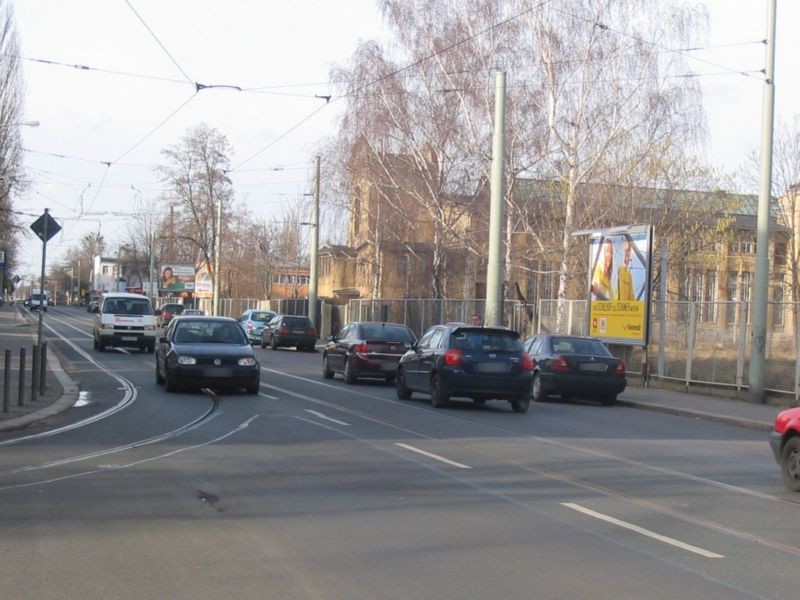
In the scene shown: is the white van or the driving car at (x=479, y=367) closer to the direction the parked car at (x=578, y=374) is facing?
the white van

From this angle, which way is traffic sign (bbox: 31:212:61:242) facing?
away from the camera

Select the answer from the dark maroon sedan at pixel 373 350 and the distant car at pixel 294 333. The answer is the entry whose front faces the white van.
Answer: the dark maroon sedan

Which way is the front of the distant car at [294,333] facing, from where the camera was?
facing away from the viewer and to the left of the viewer

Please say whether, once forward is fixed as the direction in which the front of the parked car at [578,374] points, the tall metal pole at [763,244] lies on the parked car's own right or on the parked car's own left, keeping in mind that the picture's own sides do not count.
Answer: on the parked car's own right

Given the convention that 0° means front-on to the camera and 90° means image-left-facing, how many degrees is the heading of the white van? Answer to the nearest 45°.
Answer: approximately 0°

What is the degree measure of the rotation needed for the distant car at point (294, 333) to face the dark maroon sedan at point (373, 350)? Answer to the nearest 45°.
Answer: approximately 135° to its left

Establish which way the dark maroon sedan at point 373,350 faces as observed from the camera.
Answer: facing away from the viewer and to the left of the viewer

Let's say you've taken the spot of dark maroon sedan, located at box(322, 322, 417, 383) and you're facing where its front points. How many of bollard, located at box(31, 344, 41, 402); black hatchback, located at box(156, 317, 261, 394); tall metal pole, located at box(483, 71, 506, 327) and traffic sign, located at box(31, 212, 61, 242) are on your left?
3

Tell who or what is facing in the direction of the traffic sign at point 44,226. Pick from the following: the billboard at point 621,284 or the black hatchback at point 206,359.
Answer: the billboard

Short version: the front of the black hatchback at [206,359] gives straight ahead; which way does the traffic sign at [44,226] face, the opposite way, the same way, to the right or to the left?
the opposite way

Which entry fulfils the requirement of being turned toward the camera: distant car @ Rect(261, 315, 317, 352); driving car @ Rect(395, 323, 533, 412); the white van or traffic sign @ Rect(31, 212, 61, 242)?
the white van

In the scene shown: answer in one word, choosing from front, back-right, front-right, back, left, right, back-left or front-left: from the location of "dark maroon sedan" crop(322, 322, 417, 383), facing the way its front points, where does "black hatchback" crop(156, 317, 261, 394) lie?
left

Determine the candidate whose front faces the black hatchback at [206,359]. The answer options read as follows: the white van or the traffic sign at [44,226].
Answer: the white van

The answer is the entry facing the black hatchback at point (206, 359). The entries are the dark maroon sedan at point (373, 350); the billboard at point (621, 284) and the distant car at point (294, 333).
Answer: the billboard
